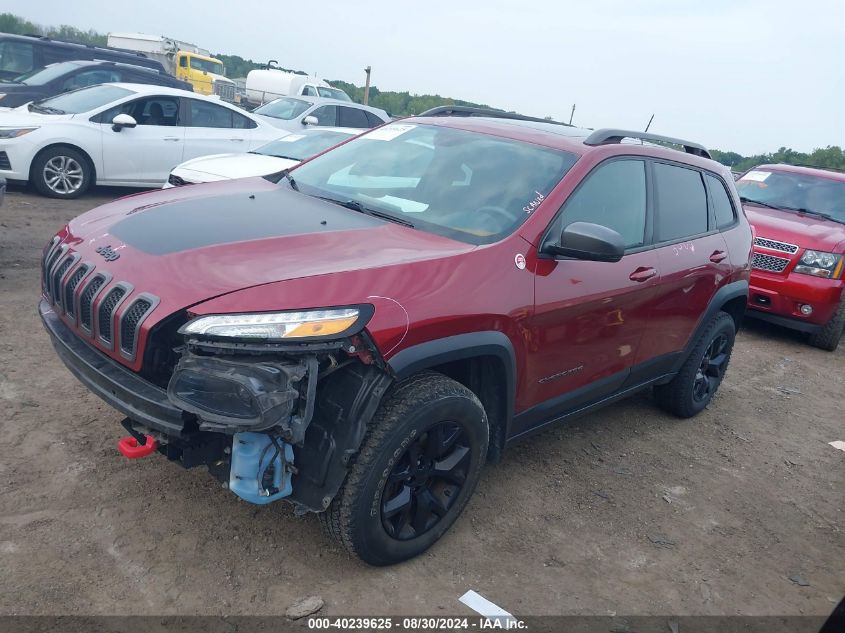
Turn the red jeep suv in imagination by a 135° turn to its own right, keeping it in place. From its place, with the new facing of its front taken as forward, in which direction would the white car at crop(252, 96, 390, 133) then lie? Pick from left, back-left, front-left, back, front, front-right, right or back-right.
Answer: front

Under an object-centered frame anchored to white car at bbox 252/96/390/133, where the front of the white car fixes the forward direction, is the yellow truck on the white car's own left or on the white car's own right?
on the white car's own right

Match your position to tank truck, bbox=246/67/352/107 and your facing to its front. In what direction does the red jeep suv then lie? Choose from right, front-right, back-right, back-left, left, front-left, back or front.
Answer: front-right

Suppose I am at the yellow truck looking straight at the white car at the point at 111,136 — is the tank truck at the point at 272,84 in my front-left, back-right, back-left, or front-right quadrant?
front-left

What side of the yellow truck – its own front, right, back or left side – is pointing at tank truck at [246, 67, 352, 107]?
front

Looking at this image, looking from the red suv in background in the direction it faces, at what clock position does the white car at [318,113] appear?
The white car is roughly at 2 o'clock from the red suv in background.

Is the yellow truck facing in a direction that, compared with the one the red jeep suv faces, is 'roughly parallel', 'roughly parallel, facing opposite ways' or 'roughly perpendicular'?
roughly perpendicular

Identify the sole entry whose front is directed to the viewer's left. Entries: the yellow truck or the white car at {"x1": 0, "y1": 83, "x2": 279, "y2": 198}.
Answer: the white car

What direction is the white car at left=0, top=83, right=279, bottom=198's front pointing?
to the viewer's left

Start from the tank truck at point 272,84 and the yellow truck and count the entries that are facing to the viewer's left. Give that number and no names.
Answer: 0

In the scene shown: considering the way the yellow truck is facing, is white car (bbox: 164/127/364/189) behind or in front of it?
in front

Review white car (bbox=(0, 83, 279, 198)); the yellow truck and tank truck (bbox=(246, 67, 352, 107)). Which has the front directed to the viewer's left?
the white car

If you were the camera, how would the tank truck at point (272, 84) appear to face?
facing the viewer and to the right of the viewer

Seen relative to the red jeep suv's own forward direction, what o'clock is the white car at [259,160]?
The white car is roughly at 4 o'clock from the red jeep suv.

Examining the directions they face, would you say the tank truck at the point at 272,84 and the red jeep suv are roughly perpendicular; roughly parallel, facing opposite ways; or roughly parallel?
roughly perpendicular

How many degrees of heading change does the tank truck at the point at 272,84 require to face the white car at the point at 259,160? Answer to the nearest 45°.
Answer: approximately 45° to its right

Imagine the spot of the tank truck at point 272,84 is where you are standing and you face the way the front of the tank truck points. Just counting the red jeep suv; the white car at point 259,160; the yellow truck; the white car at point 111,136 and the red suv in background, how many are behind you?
1

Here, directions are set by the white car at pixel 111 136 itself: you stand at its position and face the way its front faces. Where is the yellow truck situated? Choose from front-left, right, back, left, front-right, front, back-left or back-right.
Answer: right

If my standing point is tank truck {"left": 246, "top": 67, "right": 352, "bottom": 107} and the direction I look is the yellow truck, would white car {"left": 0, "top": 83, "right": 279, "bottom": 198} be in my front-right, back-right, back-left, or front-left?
back-left
